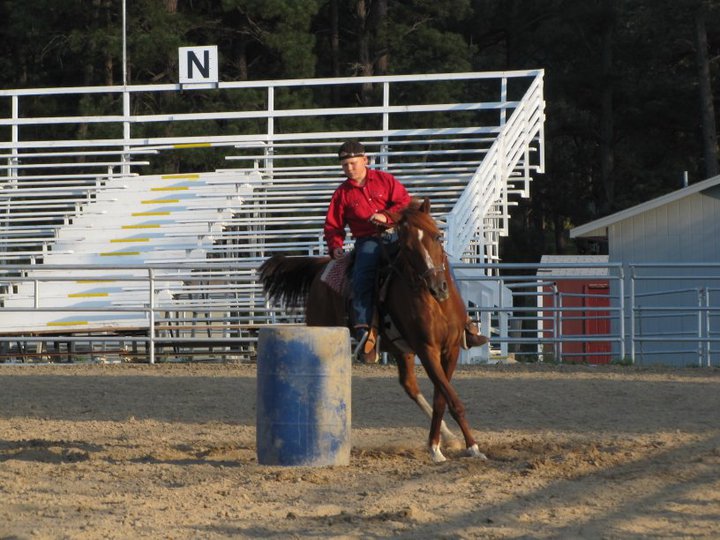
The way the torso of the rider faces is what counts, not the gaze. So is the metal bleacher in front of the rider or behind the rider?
behind

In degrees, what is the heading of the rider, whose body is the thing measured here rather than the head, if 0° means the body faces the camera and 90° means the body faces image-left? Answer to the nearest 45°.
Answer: approximately 0°

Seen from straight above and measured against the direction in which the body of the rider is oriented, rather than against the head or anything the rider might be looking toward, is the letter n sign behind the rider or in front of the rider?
behind

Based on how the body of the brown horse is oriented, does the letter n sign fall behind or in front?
behind

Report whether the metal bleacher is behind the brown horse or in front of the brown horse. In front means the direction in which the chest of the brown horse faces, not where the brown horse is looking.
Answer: behind

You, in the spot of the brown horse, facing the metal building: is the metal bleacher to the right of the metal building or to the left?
left

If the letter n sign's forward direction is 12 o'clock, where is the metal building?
The metal building is roughly at 9 o'clock from the letter n sign.

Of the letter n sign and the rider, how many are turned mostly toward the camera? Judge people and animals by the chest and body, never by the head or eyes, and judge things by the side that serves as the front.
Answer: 2

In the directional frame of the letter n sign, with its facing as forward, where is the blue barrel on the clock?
The blue barrel is roughly at 12 o'clock from the letter n sign.
